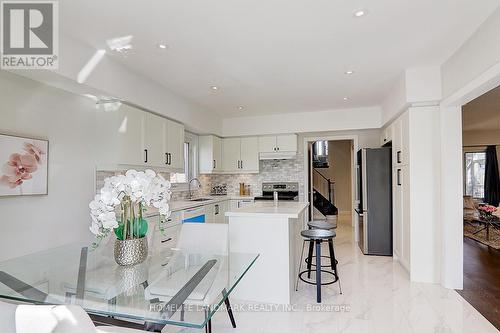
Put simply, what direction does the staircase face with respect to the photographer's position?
facing to the right of the viewer

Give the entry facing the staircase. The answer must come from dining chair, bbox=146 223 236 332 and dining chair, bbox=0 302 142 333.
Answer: dining chair, bbox=0 302 142 333

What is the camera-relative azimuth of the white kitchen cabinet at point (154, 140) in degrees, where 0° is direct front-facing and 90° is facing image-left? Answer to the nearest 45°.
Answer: approximately 315°

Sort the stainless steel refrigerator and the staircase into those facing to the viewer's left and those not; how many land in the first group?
1

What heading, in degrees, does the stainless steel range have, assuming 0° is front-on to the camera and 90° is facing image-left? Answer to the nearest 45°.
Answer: approximately 0°

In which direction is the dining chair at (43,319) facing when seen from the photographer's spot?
facing away from the viewer and to the right of the viewer

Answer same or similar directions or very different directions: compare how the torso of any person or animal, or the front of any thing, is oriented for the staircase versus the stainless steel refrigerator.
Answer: very different directions

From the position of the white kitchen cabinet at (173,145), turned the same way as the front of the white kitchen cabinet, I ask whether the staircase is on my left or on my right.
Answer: on my left

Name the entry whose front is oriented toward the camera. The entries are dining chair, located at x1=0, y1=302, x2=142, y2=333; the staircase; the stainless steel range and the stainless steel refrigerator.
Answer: the stainless steel range

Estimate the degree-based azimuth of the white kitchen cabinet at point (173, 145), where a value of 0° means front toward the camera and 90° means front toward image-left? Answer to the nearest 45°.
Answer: approximately 315°

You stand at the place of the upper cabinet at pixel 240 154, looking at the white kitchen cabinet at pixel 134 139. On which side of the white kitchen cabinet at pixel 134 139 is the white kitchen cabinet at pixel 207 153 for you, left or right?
right

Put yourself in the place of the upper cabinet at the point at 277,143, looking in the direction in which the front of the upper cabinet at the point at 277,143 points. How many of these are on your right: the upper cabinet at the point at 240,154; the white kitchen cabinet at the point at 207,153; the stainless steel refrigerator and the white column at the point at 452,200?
2

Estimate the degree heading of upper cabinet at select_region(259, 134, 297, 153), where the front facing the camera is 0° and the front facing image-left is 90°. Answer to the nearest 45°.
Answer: approximately 0°
